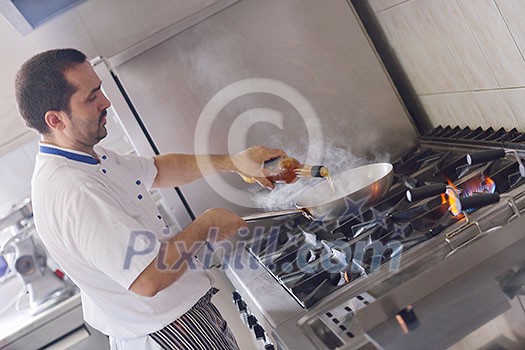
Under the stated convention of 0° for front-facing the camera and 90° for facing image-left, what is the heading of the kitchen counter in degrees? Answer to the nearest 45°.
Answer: approximately 315°

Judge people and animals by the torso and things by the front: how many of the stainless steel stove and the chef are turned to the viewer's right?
1

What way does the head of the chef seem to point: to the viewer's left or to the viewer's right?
to the viewer's right

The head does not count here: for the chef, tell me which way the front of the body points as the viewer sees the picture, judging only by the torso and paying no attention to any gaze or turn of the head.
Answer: to the viewer's right
